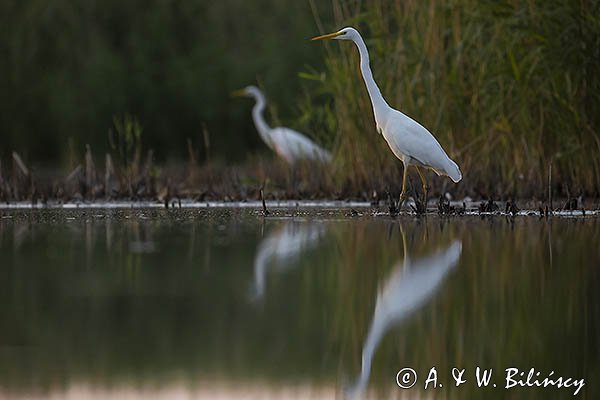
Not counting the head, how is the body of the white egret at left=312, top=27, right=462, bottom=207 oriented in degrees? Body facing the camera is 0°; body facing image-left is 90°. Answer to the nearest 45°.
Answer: approximately 90°
